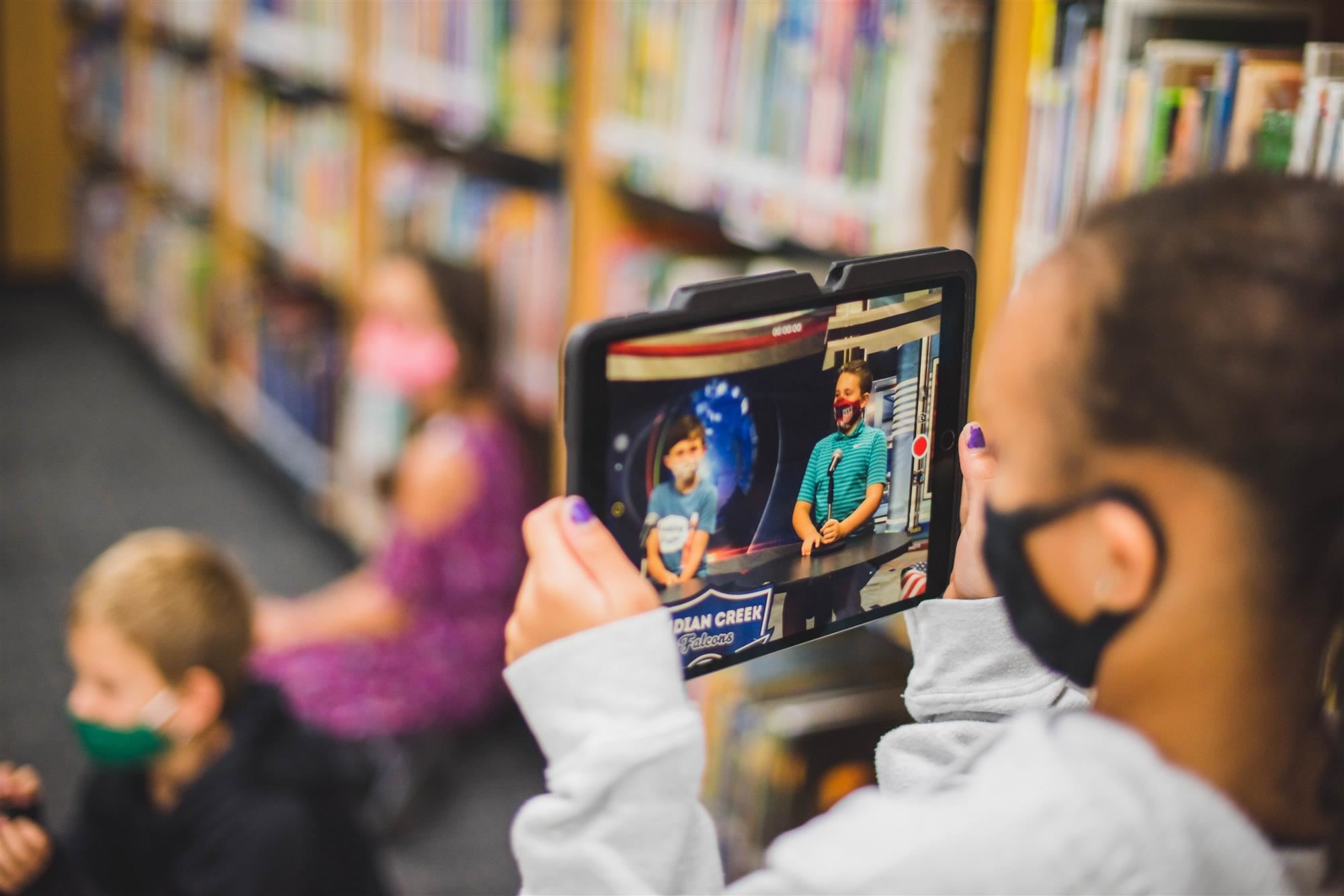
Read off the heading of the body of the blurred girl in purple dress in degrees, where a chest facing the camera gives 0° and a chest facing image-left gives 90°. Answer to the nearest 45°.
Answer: approximately 90°

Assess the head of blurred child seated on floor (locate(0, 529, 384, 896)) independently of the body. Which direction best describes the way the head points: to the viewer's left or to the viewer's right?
to the viewer's left

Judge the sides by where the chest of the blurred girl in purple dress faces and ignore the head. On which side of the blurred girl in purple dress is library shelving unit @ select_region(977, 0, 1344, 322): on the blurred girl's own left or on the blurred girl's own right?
on the blurred girl's own left

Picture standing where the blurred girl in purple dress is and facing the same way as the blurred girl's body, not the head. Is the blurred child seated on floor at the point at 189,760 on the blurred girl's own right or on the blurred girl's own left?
on the blurred girl's own left
